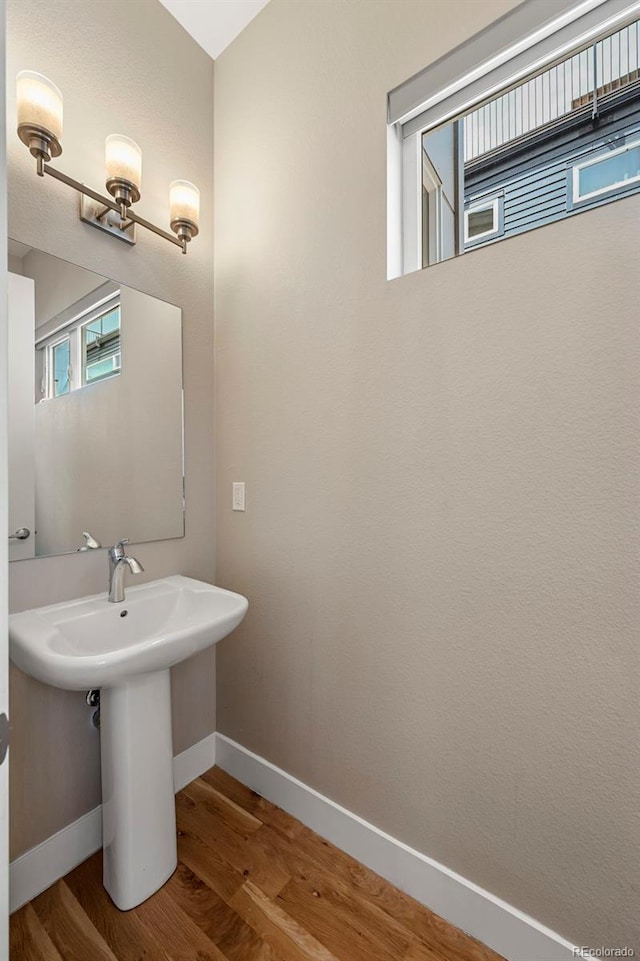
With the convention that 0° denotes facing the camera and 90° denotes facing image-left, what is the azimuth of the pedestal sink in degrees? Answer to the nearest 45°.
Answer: approximately 315°

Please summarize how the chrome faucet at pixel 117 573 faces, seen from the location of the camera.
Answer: facing the viewer and to the right of the viewer
